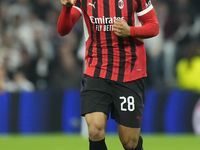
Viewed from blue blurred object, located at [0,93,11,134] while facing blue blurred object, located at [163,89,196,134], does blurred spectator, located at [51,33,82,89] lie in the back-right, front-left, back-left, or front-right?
front-left

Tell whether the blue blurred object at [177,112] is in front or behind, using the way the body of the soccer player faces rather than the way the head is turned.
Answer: behind

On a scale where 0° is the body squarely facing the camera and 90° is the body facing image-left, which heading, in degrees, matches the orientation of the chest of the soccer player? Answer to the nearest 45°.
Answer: approximately 0°

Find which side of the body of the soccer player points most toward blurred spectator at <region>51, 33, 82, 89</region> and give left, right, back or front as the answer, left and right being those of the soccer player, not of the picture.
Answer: back

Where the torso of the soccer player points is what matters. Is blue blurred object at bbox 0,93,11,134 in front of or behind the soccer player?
behind

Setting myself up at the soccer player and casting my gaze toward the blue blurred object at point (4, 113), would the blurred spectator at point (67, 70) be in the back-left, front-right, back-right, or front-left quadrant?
front-right

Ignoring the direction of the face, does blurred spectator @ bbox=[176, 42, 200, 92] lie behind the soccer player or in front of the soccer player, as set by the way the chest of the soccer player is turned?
behind

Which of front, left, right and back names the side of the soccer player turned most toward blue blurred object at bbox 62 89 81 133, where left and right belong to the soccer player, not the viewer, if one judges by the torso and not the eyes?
back
